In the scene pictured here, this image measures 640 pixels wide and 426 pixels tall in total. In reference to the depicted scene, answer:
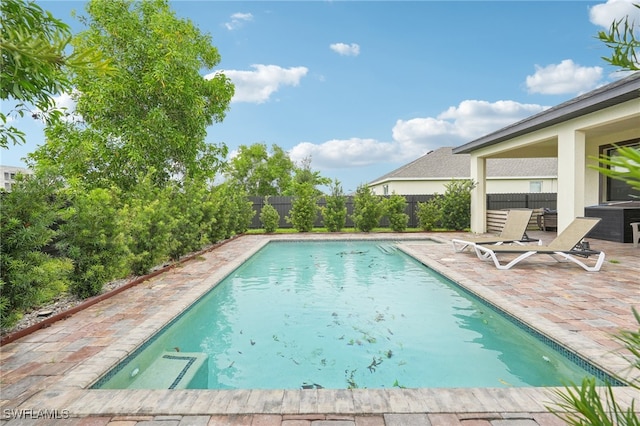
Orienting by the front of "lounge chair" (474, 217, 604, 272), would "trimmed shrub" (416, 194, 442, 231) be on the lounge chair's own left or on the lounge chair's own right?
on the lounge chair's own right

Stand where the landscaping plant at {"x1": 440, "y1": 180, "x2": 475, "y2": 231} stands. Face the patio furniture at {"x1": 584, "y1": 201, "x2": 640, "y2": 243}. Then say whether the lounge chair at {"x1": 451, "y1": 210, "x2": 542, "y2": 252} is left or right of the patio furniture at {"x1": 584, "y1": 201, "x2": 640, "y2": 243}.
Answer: right

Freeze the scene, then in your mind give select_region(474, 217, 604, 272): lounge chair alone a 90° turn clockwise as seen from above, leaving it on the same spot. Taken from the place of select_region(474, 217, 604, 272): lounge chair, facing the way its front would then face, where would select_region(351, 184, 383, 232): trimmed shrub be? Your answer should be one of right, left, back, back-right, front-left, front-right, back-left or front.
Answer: front-left

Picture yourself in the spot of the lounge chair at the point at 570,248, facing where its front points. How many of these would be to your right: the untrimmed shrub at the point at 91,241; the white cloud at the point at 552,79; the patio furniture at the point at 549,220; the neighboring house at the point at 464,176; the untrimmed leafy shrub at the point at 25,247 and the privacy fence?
4

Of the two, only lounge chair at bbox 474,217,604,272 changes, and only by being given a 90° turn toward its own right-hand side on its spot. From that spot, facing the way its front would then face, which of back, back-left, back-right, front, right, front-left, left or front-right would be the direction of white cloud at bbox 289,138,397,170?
front-left

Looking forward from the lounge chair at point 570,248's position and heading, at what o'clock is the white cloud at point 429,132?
The white cloud is roughly at 2 o'clock from the lounge chair.

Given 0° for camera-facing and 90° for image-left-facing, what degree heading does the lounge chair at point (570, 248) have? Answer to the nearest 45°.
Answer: approximately 90°

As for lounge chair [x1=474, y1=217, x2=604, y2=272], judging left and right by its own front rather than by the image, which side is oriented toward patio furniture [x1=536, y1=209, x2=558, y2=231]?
right

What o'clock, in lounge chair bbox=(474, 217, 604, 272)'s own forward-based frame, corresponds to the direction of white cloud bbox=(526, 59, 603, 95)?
The white cloud is roughly at 3 o'clock from the lounge chair.

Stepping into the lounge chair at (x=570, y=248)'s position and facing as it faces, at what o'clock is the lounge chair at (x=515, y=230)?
the lounge chair at (x=515, y=230) is roughly at 2 o'clock from the lounge chair at (x=570, y=248).

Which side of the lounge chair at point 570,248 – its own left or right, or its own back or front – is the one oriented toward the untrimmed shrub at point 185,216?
front

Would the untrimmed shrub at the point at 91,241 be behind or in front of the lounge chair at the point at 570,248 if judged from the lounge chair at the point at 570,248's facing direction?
in front

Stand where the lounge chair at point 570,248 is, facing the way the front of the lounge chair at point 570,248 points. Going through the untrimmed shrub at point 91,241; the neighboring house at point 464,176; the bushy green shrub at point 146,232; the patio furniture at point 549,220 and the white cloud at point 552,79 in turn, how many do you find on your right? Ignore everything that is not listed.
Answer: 3

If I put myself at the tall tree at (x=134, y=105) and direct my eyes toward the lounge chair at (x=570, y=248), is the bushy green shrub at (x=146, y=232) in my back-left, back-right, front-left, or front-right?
front-right
